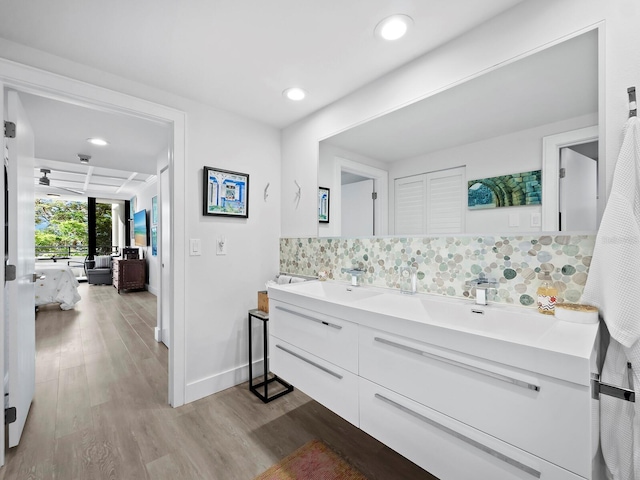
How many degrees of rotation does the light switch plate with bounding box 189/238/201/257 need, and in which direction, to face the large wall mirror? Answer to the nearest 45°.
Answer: approximately 45° to its left

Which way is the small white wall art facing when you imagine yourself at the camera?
facing the viewer

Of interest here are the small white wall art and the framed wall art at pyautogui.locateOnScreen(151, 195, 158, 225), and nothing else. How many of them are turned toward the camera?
1

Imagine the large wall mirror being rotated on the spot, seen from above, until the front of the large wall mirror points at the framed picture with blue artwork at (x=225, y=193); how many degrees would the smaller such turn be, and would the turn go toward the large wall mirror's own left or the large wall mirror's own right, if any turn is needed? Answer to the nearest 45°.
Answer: approximately 45° to the large wall mirror's own right

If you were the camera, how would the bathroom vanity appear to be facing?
facing the viewer and to the left of the viewer

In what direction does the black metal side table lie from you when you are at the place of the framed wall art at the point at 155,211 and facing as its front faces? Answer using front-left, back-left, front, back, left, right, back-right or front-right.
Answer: left

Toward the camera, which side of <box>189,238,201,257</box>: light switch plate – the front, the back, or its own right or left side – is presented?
front

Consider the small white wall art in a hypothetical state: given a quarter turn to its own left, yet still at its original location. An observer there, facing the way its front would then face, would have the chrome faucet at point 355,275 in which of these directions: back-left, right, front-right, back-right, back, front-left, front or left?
front-right

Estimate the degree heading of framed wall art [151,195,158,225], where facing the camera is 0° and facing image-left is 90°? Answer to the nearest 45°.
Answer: approximately 90°

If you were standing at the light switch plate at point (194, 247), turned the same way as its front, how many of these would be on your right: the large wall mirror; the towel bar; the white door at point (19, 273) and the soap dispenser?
1

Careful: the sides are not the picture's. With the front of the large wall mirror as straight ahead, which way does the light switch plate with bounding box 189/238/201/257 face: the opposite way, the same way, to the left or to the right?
to the left

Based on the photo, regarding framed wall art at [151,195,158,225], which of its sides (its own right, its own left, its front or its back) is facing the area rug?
left

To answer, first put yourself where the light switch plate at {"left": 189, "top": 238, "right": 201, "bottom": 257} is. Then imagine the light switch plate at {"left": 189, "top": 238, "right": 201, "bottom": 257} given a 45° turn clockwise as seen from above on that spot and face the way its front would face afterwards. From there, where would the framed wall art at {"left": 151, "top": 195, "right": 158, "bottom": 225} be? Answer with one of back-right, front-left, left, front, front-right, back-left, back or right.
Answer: back-right

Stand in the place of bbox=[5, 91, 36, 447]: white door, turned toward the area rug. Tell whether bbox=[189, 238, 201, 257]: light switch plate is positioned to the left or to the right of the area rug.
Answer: left
